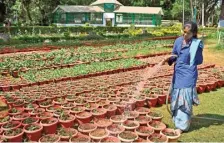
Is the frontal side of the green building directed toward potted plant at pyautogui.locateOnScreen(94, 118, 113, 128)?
yes

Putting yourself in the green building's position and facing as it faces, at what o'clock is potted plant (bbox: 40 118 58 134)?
The potted plant is roughly at 12 o'clock from the green building.

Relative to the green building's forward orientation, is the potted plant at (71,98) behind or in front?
in front

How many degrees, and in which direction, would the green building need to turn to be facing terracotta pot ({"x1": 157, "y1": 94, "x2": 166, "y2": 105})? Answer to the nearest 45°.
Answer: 0° — it already faces it

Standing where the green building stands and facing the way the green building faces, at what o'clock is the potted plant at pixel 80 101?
The potted plant is roughly at 12 o'clock from the green building.

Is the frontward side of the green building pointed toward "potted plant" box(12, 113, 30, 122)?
yes

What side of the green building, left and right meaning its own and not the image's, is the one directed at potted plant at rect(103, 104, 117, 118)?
front

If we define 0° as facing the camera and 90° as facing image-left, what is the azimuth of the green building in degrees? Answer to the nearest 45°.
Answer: approximately 0°

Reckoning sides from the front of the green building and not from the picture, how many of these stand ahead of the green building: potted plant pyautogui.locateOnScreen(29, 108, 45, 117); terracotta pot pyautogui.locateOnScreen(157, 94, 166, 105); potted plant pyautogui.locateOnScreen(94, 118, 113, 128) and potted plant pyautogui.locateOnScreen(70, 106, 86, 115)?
4

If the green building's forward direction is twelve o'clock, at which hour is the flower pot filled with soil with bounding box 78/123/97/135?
The flower pot filled with soil is roughly at 12 o'clock from the green building.

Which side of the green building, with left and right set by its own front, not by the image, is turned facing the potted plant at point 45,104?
front

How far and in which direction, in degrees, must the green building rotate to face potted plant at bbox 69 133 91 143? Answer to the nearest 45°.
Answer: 0° — it already faces it

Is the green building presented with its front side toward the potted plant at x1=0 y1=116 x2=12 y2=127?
yes
